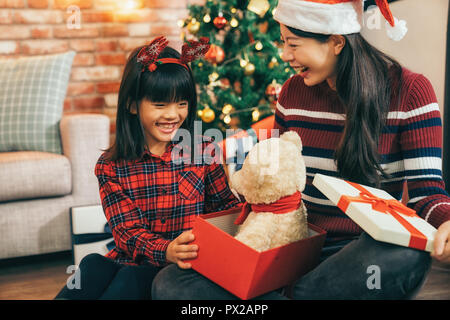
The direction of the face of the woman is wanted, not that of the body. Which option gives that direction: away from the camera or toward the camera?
toward the camera

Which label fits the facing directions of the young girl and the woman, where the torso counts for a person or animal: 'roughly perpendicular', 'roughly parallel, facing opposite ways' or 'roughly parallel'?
roughly perpendicular

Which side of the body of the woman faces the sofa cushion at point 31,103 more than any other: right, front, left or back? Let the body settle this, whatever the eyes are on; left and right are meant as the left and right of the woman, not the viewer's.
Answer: right

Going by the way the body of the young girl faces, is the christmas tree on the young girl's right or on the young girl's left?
on the young girl's left

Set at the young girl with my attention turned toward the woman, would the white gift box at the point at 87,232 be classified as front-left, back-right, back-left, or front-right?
back-left

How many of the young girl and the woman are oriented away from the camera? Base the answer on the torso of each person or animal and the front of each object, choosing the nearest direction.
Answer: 0

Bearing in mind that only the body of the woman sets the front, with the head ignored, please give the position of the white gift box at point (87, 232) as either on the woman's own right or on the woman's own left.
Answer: on the woman's own right

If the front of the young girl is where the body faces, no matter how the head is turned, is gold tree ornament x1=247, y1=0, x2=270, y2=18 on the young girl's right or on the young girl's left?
on the young girl's left

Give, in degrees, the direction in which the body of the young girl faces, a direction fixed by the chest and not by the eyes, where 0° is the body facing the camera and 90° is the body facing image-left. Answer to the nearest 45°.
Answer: approximately 315°

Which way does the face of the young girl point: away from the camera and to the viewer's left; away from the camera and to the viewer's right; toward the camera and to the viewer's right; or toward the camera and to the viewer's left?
toward the camera and to the viewer's right

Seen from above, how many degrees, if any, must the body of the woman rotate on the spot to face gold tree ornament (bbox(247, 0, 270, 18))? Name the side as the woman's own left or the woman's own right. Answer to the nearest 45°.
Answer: approximately 135° to the woman's own right
